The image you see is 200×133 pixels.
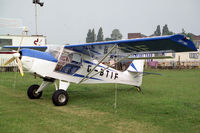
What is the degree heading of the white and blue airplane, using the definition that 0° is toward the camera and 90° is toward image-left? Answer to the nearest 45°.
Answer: approximately 45°
